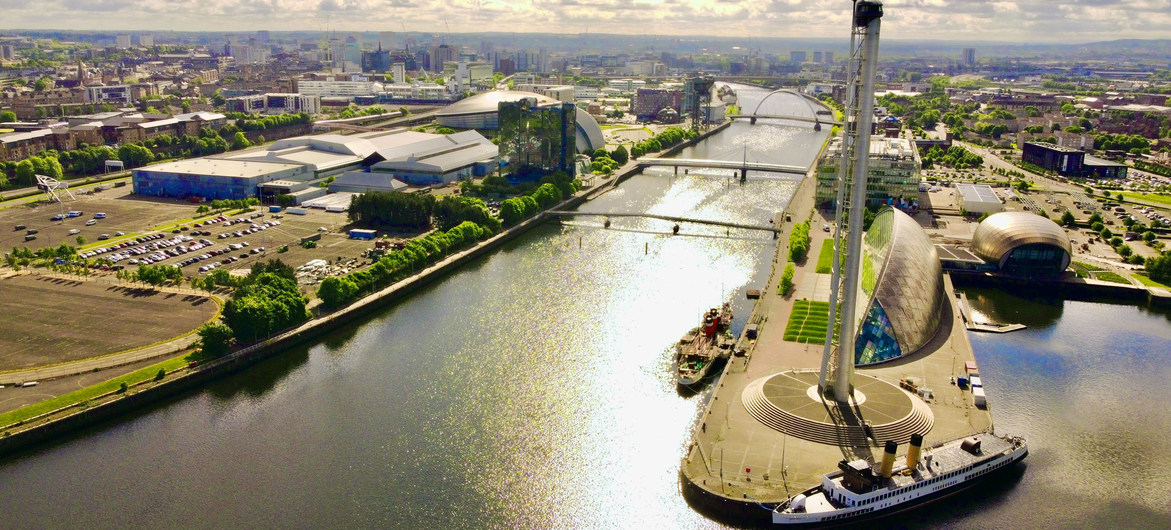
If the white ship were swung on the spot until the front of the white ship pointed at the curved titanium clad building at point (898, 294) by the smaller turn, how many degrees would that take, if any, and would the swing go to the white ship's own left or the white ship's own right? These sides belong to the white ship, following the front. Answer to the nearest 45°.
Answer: approximately 135° to the white ship's own right

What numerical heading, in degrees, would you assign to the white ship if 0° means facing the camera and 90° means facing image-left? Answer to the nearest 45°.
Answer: approximately 45°

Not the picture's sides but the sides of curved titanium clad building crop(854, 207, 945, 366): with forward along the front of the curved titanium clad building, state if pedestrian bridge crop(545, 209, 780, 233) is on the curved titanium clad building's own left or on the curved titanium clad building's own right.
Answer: on the curved titanium clad building's own right

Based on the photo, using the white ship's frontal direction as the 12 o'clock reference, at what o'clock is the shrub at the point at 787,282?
The shrub is roughly at 4 o'clock from the white ship.

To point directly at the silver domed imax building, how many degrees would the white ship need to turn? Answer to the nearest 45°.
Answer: approximately 135° to its right

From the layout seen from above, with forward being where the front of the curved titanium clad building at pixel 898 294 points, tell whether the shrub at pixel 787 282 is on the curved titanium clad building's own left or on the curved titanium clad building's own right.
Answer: on the curved titanium clad building's own right

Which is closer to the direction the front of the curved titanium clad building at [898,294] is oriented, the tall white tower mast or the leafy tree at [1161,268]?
the tall white tower mast

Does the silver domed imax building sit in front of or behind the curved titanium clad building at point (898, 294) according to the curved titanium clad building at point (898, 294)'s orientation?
behind

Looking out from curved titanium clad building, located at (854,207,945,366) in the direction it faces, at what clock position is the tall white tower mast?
The tall white tower mast is roughly at 11 o'clock from the curved titanium clad building.

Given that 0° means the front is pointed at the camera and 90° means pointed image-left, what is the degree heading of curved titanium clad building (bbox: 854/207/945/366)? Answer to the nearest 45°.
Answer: approximately 45°

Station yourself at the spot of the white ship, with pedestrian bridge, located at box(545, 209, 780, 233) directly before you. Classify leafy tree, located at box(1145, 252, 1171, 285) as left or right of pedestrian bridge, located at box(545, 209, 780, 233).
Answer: right

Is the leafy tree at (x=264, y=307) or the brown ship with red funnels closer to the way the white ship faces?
the leafy tree
